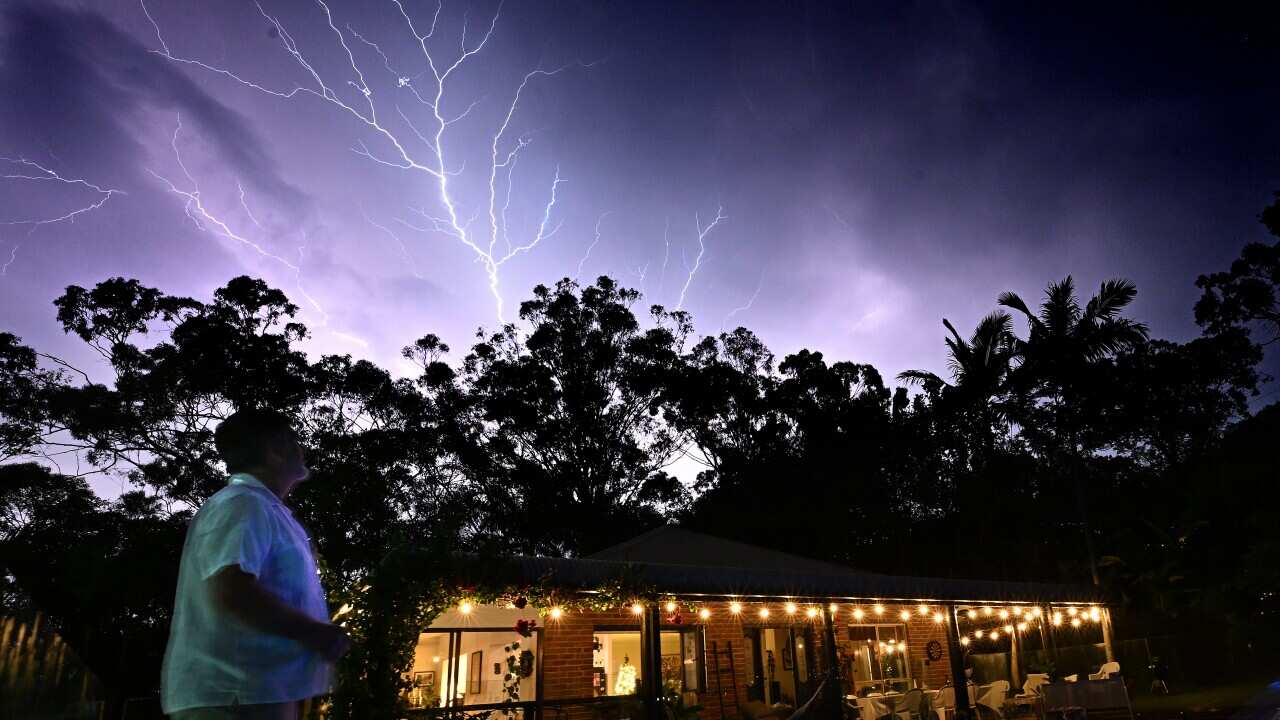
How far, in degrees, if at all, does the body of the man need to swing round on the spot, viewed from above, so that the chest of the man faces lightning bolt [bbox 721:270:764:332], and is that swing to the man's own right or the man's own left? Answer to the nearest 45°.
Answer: approximately 45° to the man's own left

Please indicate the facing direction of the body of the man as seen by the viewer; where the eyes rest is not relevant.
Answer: to the viewer's right

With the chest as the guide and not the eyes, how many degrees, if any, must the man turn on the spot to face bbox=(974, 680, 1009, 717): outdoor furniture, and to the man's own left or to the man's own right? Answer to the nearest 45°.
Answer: approximately 45° to the man's own left

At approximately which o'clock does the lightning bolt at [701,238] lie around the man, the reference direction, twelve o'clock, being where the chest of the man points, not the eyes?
The lightning bolt is roughly at 10 o'clock from the man.

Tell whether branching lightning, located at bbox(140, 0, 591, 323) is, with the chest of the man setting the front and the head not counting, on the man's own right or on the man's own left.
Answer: on the man's own left
